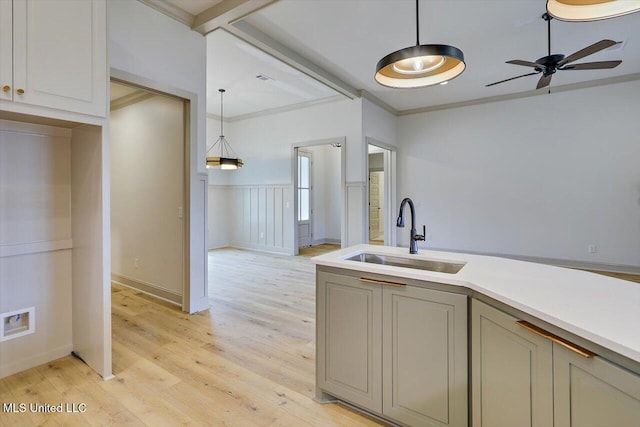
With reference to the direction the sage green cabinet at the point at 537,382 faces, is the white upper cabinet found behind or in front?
in front

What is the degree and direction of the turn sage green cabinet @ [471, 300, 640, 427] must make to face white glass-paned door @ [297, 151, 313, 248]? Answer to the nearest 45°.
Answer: approximately 90° to its right

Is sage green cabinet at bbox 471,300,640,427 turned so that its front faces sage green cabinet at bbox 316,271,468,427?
no

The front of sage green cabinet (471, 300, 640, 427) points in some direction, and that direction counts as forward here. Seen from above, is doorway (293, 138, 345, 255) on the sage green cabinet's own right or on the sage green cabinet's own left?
on the sage green cabinet's own right

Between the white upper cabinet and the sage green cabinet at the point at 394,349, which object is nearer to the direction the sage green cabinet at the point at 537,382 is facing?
the white upper cabinet

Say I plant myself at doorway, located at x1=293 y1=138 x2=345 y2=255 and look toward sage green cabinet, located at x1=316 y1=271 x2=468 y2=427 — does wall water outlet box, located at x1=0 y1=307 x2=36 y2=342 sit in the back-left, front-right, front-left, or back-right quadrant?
front-right

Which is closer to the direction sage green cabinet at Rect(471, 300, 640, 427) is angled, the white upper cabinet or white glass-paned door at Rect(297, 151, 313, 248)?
the white upper cabinet

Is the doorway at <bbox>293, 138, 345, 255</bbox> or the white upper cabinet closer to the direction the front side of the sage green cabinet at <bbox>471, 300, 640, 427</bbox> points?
the white upper cabinet

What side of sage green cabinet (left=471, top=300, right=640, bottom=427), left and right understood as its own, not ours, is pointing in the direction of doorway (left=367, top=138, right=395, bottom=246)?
right

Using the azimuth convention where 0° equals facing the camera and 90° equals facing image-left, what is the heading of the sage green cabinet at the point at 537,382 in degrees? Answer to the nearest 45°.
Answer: approximately 45°
